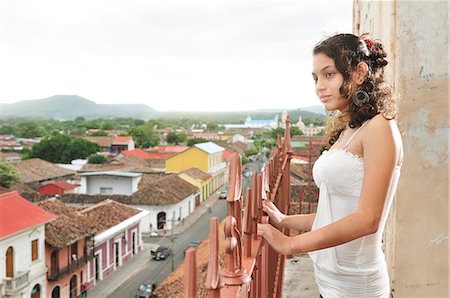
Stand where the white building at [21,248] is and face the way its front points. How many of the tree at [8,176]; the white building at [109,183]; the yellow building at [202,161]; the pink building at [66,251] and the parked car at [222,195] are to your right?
0

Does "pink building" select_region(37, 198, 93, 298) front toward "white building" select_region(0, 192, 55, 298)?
no

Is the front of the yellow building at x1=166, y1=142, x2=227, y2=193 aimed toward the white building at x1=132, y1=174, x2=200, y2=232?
no

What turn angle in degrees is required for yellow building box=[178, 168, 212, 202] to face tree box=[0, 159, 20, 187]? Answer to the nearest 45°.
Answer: approximately 135° to its right

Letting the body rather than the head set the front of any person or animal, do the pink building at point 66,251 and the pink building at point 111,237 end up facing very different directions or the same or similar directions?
same or similar directions

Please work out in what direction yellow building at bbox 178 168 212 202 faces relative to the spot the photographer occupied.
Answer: facing the viewer and to the right of the viewer

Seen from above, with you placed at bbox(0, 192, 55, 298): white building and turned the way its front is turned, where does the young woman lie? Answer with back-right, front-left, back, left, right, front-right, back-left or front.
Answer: front-right

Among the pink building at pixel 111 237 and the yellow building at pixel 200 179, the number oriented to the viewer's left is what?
0

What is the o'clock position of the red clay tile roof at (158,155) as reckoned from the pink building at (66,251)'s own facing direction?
The red clay tile roof is roughly at 8 o'clock from the pink building.

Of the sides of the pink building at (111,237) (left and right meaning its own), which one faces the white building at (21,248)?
right

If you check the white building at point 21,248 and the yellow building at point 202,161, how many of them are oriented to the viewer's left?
0

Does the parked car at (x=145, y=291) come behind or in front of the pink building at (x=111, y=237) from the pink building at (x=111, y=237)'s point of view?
in front

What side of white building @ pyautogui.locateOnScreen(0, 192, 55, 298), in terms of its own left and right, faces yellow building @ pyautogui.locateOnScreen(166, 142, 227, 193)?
left

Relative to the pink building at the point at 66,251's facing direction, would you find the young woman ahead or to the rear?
ahead

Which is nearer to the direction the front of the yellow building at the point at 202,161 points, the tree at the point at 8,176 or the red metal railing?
the red metal railing

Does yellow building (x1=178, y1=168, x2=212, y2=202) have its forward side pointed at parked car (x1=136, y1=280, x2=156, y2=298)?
no

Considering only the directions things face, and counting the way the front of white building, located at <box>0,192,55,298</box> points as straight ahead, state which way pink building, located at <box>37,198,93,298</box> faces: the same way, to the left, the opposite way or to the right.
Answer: the same way

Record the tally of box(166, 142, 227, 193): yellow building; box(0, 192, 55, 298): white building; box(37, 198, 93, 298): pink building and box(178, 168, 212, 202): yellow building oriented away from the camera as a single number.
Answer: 0

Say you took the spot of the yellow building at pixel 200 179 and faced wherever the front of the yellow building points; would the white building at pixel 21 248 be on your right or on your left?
on your right

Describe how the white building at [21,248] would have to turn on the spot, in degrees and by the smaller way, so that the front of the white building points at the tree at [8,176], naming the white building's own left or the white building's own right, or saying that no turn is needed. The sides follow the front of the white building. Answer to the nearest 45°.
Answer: approximately 135° to the white building's own left

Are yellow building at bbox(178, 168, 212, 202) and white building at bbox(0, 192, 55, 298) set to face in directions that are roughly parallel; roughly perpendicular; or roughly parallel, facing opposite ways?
roughly parallel

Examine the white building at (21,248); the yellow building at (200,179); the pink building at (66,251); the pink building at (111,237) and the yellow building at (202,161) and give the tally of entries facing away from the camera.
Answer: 0

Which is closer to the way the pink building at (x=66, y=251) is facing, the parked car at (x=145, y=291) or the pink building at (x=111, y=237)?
the parked car
